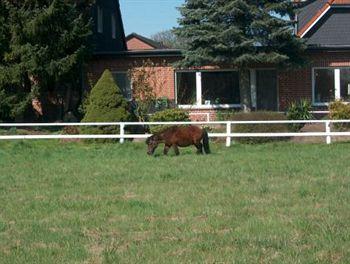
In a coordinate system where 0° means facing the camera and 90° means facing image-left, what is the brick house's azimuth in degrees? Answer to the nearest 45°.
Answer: approximately 0°

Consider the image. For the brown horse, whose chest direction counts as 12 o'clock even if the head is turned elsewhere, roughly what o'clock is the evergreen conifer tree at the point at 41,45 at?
The evergreen conifer tree is roughly at 2 o'clock from the brown horse.

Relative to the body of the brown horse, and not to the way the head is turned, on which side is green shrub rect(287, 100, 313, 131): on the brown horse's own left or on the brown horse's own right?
on the brown horse's own right

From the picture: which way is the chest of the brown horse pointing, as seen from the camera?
to the viewer's left

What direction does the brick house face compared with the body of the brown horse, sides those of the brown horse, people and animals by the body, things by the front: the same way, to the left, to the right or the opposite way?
to the left

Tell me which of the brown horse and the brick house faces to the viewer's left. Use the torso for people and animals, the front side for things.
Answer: the brown horse

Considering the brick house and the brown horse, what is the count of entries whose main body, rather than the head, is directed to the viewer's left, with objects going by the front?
1

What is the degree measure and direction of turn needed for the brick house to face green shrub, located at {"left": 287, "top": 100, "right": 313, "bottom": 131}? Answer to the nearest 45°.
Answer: approximately 45° to its left

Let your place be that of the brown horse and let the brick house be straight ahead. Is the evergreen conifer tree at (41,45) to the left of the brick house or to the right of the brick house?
left

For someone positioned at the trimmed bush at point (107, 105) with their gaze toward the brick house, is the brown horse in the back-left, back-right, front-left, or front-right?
back-right
